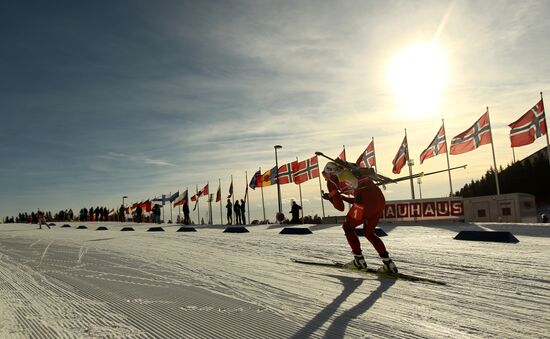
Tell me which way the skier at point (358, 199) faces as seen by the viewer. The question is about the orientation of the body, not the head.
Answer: to the viewer's left

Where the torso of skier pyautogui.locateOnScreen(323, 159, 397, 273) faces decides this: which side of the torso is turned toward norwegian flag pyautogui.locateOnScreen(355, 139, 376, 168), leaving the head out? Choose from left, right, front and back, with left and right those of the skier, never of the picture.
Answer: right

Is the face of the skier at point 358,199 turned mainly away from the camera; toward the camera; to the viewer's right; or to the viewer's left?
to the viewer's left

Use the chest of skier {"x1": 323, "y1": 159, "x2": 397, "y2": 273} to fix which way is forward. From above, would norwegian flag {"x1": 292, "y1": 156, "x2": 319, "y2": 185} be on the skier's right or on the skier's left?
on the skier's right

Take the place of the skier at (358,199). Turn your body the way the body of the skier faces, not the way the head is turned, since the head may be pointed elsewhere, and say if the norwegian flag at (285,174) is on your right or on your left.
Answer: on your right
